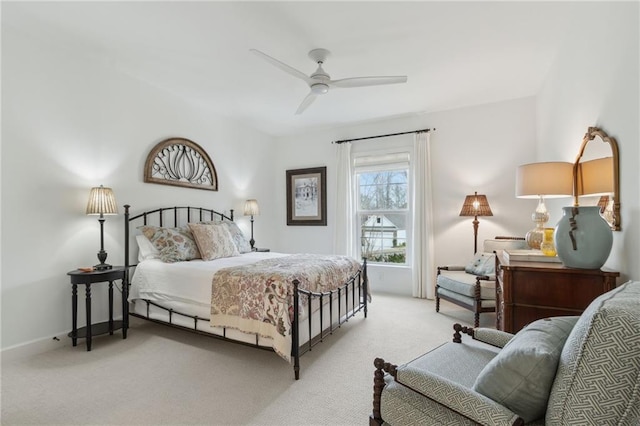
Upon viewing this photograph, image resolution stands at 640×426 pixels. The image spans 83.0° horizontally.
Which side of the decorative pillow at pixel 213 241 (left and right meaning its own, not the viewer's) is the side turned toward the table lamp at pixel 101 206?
right

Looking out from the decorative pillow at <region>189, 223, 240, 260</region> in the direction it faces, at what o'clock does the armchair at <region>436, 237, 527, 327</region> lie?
The armchair is roughly at 11 o'clock from the decorative pillow.

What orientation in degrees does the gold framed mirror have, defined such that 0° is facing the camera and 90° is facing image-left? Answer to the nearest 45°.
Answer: approximately 45°

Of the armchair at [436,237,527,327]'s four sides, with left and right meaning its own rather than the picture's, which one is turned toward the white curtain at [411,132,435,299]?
right

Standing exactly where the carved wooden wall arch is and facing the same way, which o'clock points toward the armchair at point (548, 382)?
The armchair is roughly at 1 o'clock from the carved wooden wall arch.

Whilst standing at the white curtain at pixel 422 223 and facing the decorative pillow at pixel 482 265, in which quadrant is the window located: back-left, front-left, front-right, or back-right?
back-right

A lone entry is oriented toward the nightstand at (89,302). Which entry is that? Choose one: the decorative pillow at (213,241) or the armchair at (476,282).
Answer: the armchair

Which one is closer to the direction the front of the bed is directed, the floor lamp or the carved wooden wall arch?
the floor lamp

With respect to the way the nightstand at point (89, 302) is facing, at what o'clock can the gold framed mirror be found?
The gold framed mirror is roughly at 12 o'clock from the nightstand.

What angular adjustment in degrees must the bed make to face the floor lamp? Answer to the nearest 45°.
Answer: approximately 45° to its left

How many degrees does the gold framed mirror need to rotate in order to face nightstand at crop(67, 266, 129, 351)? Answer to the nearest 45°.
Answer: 0° — it already faces it
